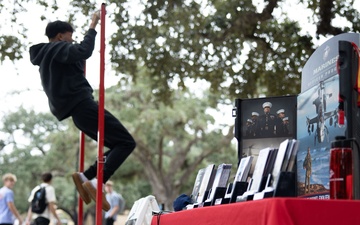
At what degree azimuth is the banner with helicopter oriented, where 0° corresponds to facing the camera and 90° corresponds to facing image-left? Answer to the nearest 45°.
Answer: approximately 45°

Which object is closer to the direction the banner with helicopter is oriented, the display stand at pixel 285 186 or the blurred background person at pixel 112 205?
the display stand

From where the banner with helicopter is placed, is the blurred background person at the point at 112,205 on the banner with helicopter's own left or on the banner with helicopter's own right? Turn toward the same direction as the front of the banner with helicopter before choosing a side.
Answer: on the banner with helicopter's own right

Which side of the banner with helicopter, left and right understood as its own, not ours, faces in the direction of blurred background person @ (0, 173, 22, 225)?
right

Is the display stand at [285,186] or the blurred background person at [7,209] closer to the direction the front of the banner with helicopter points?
the display stand
